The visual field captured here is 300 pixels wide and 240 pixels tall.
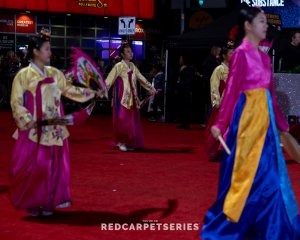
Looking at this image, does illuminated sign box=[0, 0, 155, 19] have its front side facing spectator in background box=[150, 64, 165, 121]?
yes

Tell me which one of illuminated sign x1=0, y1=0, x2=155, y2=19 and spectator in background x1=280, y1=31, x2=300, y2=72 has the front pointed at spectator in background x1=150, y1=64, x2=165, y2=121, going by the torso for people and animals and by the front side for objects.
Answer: the illuminated sign

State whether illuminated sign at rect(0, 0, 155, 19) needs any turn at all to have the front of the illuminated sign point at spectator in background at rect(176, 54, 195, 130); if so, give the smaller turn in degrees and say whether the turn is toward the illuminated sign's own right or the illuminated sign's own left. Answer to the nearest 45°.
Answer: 0° — it already faces them
